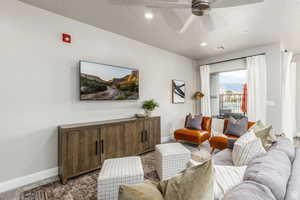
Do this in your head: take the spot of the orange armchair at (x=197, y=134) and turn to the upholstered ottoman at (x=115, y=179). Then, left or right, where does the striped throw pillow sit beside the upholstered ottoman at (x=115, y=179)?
left

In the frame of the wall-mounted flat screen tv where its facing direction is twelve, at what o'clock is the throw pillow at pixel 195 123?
The throw pillow is roughly at 10 o'clock from the wall-mounted flat screen tv.

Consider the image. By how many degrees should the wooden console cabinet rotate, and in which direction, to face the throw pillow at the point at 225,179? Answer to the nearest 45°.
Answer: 0° — it already faces it

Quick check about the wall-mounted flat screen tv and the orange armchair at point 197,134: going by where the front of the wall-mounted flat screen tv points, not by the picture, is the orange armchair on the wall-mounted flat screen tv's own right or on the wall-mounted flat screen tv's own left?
on the wall-mounted flat screen tv's own left

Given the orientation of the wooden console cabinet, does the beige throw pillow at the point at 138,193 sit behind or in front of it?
in front

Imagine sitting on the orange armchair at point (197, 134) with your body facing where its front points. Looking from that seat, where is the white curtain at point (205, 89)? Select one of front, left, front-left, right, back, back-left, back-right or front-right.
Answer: back-right

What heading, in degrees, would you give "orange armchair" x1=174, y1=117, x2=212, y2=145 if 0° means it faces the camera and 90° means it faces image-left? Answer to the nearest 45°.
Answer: approximately 45°

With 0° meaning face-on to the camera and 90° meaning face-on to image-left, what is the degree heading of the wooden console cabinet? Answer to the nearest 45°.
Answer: approximately 315°

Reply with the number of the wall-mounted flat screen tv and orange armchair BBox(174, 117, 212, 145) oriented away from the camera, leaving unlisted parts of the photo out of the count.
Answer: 0

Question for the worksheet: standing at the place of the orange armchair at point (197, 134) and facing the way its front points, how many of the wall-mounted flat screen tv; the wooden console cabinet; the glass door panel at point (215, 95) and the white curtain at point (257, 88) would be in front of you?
2
